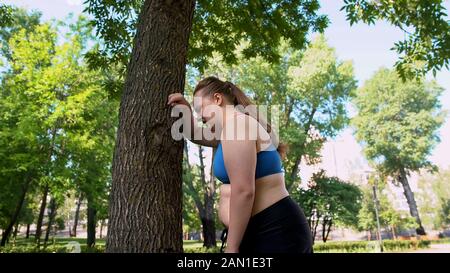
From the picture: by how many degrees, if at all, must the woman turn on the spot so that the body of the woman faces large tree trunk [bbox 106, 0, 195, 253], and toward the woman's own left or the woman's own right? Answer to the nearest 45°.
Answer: approximately 45° to the woman's own right

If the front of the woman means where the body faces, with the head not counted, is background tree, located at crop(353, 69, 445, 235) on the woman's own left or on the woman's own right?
on the woman's own right

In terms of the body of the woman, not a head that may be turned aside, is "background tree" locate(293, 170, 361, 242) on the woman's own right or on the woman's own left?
on the woman's own right

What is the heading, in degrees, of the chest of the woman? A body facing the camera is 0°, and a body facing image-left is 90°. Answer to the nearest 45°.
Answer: approximately 90°

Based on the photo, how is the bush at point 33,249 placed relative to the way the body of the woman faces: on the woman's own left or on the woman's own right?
on the woman's own right

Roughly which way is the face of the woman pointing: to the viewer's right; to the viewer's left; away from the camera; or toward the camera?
to the viewer's left
